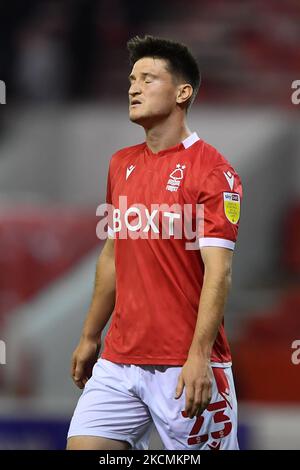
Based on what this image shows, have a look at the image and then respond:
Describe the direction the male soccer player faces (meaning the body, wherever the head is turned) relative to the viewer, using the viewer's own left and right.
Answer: facing the viewer and to the left of the viewer

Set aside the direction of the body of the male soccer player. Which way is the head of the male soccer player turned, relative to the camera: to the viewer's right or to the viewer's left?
to the viewer's left
